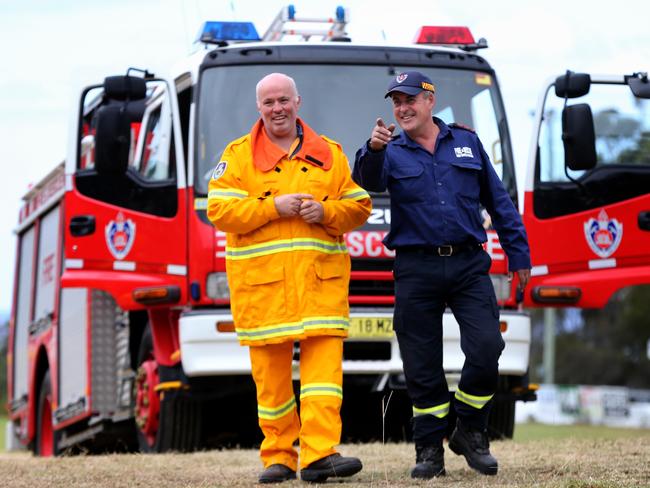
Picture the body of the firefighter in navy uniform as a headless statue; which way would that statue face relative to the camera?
toward the camera

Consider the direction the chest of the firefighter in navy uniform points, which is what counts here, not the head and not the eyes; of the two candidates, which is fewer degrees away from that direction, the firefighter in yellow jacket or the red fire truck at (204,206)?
the firefighter in yellow jacket

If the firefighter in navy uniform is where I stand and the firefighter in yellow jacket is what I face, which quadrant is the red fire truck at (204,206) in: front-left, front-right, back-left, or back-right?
front-right

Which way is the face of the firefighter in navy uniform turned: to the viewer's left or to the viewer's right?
to the viewer's left

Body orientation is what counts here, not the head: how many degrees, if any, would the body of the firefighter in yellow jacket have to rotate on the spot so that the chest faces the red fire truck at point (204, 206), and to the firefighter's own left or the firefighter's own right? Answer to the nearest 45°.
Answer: approximately 180°

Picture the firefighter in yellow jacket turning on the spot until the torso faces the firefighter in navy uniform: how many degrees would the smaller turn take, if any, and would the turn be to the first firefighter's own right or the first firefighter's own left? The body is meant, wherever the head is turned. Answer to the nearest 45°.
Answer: approximately 90° to the first firefighter's own left

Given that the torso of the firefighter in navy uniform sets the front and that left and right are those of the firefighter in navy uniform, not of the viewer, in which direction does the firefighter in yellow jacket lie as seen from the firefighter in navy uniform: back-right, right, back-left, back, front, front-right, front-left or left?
right

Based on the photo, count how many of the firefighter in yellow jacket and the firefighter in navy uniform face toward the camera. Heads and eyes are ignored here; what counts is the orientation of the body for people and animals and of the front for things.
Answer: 2

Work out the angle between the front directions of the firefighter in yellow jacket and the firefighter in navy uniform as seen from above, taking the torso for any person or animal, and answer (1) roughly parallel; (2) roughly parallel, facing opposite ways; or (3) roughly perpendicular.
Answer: roughly parallel

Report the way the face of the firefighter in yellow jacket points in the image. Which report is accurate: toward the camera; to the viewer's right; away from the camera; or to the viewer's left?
toward the camera

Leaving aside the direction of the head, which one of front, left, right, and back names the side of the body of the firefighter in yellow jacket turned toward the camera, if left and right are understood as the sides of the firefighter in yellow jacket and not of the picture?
front
